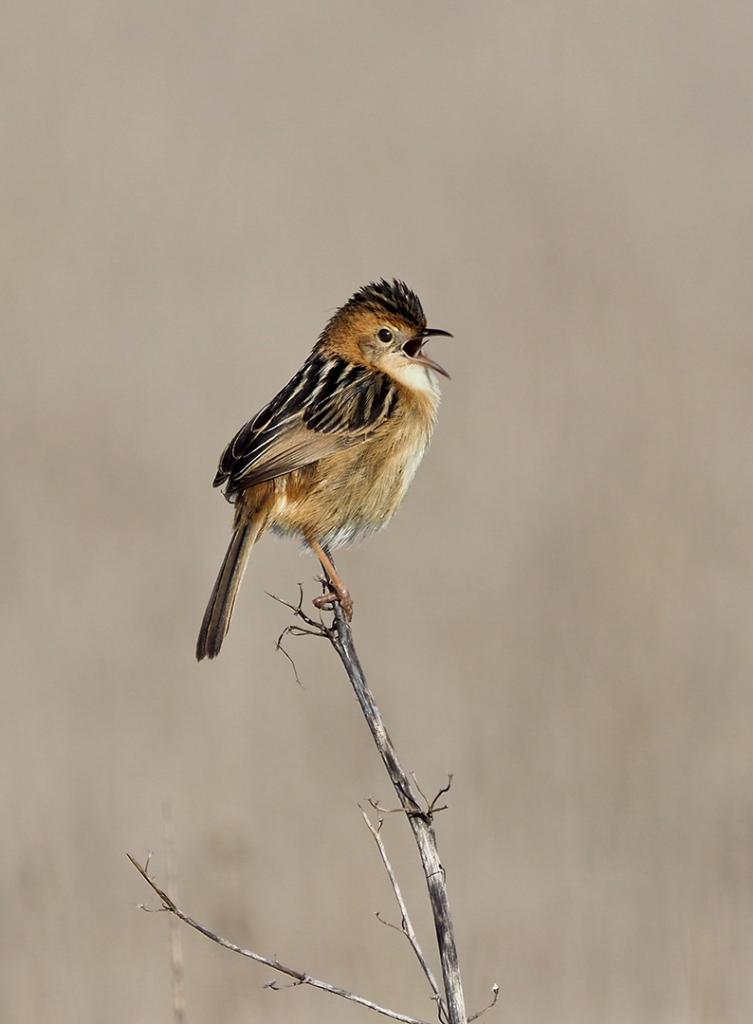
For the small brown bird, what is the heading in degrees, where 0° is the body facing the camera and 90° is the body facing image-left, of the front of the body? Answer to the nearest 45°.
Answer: approximately 270°
